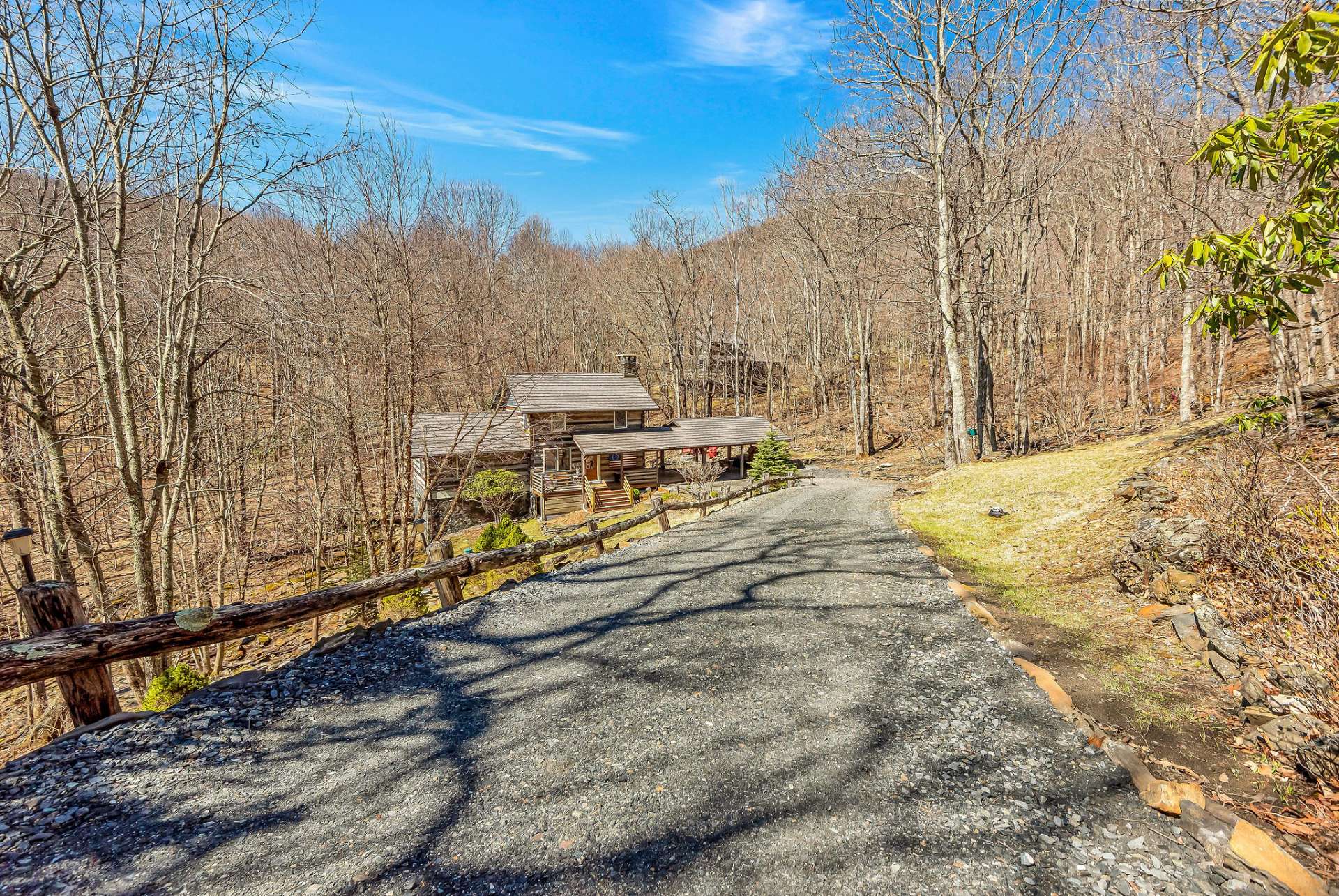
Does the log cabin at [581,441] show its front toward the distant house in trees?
no

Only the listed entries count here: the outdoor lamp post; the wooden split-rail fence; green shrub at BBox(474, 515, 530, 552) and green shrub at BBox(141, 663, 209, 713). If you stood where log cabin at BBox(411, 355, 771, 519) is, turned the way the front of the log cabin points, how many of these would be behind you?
0

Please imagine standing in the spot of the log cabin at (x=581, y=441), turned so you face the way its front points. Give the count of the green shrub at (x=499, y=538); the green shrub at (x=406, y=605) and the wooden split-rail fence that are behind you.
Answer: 0

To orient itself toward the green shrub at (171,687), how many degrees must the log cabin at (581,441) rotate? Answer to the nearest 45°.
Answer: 0° — it already faces it

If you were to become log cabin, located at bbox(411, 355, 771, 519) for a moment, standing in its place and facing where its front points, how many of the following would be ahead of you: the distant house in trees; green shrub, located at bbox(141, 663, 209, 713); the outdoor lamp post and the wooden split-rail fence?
3

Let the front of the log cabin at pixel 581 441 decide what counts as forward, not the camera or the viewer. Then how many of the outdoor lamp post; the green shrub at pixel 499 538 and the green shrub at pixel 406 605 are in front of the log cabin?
3

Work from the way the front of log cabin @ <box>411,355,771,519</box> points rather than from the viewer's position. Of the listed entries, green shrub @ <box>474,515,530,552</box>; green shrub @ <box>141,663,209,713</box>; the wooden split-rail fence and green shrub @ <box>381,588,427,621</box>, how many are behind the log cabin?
0

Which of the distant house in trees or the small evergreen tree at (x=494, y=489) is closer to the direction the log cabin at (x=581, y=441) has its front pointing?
the small evergreen tree

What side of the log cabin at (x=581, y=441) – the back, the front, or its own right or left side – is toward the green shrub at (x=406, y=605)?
front

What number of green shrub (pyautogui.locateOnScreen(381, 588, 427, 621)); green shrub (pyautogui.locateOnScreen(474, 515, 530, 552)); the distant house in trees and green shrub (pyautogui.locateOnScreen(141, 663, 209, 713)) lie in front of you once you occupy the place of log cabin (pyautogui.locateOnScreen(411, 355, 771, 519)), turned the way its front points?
3

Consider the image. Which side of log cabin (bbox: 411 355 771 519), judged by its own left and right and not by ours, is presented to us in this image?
front

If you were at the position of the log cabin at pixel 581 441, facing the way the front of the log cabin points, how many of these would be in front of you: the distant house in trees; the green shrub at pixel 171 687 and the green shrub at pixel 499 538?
2

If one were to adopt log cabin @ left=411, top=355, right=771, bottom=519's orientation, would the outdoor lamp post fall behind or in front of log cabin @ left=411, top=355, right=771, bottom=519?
in front

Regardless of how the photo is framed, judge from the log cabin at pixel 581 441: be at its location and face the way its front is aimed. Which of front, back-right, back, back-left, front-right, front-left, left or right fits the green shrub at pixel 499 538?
front
